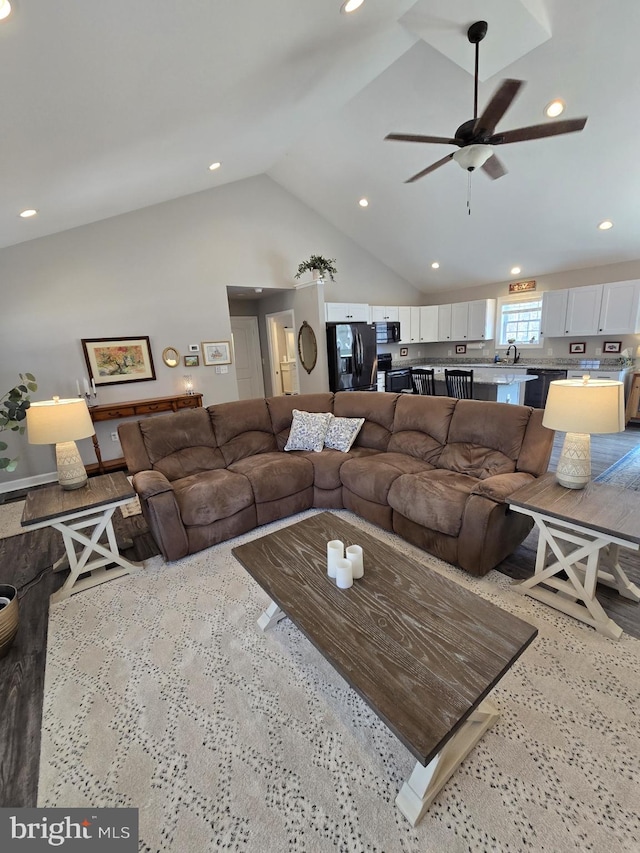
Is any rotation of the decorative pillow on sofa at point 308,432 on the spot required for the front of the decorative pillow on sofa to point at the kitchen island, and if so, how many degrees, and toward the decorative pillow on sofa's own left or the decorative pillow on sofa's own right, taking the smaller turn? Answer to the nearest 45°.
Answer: approximately 135° to the decorative pillow on sofa's own left

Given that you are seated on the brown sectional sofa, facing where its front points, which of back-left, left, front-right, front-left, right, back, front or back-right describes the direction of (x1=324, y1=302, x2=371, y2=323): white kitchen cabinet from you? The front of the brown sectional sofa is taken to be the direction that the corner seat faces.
back

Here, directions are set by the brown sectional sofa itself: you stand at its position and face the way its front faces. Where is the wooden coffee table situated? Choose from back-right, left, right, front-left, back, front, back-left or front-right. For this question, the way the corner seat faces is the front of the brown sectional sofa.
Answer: front

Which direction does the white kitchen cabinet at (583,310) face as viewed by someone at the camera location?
facing the viewer and to the left of the viewer

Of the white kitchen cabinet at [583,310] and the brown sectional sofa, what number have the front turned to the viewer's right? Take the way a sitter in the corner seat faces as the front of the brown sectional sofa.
0

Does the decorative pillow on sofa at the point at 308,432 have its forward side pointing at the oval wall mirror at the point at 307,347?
no

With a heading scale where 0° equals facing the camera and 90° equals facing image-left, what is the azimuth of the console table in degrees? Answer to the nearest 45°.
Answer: approximately 315°

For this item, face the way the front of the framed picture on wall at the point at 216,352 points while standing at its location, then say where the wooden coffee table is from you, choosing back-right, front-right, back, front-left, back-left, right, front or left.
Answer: front-right

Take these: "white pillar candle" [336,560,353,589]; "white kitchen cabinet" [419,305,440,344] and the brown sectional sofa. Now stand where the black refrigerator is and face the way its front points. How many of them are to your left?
1

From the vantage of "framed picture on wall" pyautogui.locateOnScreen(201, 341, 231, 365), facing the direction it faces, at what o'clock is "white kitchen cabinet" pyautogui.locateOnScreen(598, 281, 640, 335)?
The white kitchen cabinet is roughly at 11 o'clock from the framed picture on wall.

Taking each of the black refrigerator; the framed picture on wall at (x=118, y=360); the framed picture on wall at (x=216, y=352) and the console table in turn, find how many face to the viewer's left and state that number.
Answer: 0

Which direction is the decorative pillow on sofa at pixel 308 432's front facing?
toward the camera

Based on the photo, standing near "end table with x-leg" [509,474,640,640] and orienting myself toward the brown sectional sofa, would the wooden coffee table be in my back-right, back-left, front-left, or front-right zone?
front-left

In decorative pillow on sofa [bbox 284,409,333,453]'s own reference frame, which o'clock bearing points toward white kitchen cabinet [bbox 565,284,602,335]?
The white kitchen cabinet is roughly at 8 o'clock from the decorative pillow on sofa.

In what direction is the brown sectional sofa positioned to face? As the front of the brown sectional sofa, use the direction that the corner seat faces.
toward the camera

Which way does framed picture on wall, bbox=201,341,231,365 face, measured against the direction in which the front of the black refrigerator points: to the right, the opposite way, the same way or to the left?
the same way

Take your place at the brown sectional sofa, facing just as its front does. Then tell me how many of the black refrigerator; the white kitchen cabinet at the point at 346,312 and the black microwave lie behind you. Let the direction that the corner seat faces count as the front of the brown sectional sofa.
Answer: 3

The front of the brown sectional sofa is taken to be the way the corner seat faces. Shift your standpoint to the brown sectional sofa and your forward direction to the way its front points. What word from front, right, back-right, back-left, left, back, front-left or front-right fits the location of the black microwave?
back

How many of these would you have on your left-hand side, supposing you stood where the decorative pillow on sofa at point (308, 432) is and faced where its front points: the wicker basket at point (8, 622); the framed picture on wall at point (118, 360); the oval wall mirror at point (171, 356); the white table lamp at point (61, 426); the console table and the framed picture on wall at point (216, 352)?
0

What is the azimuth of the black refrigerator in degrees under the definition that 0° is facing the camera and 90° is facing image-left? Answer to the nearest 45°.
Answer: approximately 315°
